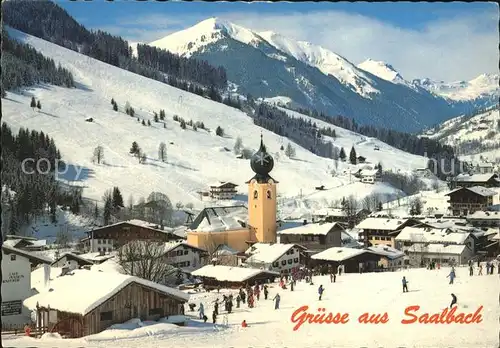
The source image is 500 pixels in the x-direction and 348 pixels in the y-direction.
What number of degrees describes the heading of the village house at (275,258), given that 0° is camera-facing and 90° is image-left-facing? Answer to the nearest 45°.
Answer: approximately 315°

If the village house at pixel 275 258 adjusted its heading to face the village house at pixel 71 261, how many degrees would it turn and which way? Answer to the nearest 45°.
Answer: approximately 135° to its right

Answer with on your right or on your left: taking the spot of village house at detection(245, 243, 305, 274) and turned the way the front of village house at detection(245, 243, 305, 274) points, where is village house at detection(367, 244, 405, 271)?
on your left

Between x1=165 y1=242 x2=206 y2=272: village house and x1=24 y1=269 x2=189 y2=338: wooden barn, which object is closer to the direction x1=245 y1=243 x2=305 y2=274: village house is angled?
the wooden barn

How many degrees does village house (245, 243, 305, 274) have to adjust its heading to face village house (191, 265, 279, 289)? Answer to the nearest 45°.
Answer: approximately 45° to its right

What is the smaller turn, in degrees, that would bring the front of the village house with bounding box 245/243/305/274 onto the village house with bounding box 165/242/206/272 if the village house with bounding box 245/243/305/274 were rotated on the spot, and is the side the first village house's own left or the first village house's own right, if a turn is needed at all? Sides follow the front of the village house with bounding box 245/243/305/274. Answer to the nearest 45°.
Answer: approximately 135° to the first village house's own right

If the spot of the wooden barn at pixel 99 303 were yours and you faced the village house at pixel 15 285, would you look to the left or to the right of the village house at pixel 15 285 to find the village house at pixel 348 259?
right

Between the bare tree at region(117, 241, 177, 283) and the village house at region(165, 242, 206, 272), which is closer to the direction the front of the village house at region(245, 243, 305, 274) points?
the bare tree

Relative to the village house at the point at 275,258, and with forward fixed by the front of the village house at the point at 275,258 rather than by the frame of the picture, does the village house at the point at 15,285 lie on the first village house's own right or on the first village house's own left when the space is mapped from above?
on the first village house's own right
